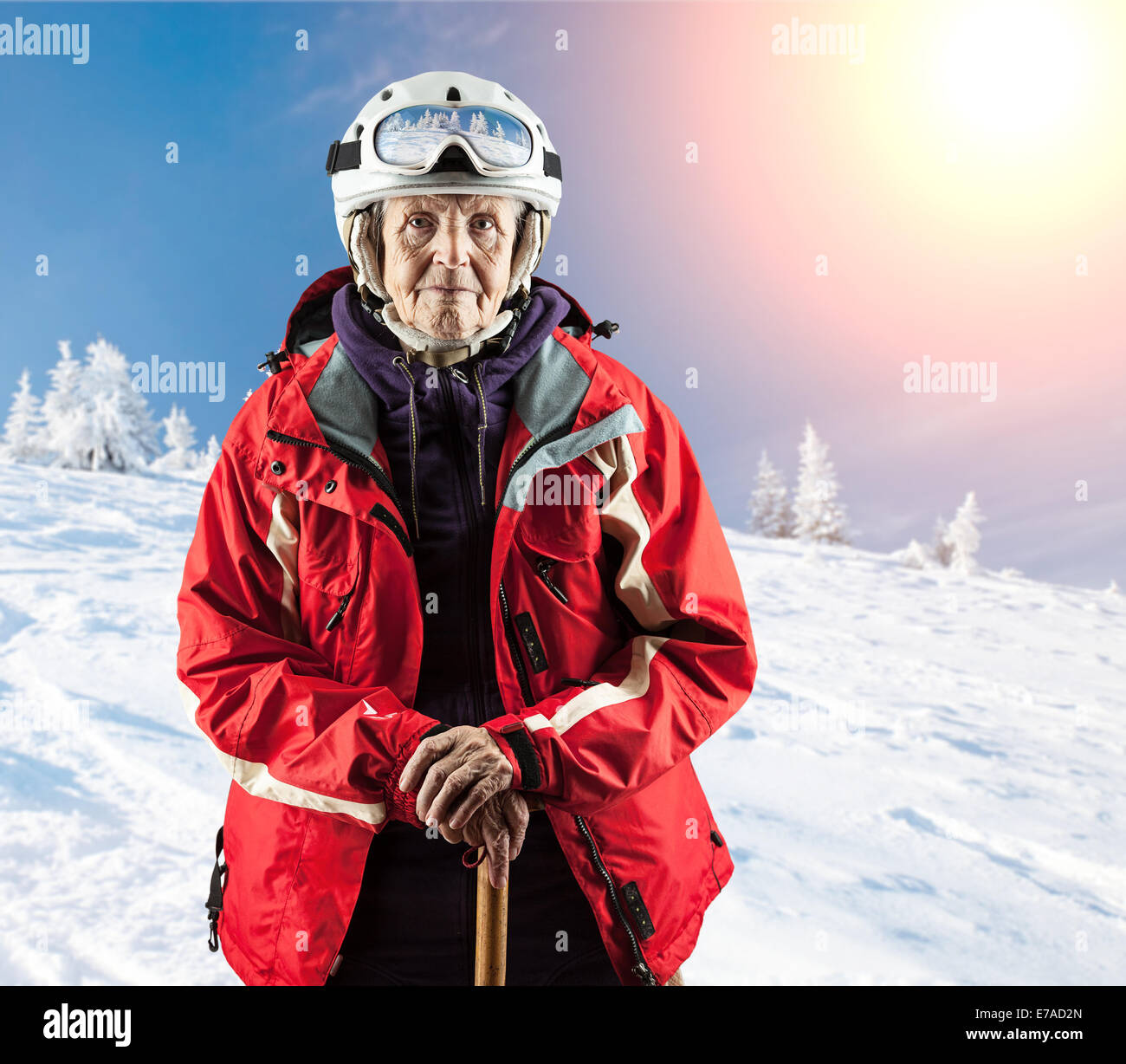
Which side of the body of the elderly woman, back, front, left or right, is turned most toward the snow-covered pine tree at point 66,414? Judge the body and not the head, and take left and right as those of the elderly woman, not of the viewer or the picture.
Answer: back

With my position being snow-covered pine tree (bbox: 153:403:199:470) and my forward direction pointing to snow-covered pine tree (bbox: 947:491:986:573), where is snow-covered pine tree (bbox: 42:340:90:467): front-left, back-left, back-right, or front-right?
back-right

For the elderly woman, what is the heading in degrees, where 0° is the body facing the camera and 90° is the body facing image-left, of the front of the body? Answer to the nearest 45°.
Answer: approximately 0°

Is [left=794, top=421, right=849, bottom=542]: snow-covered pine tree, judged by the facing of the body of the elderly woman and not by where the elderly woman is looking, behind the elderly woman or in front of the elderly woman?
behind

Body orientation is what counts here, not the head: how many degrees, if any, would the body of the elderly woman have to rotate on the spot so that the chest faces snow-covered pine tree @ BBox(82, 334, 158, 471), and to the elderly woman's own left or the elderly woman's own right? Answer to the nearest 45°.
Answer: approximately 180°

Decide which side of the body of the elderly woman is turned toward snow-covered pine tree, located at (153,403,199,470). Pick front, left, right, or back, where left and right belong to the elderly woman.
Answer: back

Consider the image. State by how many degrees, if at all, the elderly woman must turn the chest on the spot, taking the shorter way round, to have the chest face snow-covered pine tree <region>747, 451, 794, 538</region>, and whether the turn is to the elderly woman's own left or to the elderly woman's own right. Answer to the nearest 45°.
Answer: approximately 180°

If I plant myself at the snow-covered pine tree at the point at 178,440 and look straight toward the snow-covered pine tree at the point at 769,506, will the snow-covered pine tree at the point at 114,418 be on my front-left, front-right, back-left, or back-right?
back-right
